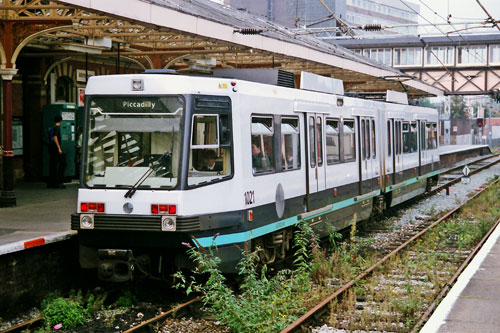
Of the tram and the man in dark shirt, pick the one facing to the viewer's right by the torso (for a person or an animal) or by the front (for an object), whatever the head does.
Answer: the man in dark shirt

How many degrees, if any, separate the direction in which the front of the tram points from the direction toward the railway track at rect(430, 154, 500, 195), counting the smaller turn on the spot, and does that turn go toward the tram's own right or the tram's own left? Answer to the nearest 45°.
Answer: approximately 135° to the tram's own right

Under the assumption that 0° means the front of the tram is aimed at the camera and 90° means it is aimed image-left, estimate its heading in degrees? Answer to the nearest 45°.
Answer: approximately 45°

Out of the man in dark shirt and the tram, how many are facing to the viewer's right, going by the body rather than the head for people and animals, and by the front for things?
1

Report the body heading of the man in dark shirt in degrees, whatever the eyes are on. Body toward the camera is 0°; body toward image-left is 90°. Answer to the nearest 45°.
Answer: approximately 270°

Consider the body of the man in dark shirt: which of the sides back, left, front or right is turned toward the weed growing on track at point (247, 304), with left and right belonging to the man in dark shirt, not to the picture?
right

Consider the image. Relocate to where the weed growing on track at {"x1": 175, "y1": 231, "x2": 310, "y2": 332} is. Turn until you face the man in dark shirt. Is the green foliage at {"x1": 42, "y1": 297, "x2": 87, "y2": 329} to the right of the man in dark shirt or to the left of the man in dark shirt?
left

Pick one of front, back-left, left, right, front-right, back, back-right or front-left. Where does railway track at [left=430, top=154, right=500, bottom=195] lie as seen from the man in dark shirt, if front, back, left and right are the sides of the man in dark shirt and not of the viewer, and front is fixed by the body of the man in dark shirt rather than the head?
front-left

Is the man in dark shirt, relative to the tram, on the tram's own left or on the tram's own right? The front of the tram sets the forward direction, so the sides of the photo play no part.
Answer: on the tram's own right
